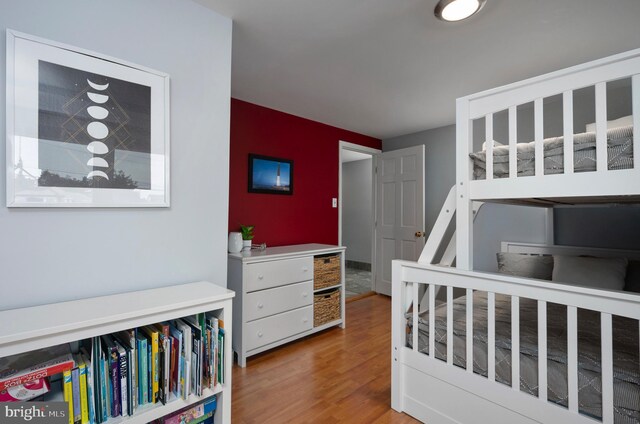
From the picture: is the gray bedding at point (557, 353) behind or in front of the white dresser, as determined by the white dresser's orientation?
in front

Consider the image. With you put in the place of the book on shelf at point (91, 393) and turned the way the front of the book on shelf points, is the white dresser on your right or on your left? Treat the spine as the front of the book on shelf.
on your left

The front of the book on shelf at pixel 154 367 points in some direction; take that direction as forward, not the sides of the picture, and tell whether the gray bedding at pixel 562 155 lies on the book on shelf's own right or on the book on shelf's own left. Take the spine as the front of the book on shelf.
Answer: on the book on shelf's own left

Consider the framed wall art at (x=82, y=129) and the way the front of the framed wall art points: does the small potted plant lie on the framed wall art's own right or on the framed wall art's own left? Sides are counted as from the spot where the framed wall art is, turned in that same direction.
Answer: on the framed wall art's own left

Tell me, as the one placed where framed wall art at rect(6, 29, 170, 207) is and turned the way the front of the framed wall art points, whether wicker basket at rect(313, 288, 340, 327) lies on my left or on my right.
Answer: on my left

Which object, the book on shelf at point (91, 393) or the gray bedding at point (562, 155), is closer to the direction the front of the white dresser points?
the gray bedding

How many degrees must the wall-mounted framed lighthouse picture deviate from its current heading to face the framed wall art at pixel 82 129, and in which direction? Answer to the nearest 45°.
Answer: approximately 90° to its right
